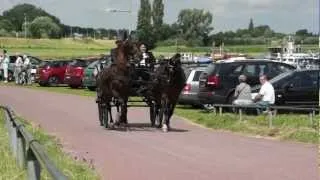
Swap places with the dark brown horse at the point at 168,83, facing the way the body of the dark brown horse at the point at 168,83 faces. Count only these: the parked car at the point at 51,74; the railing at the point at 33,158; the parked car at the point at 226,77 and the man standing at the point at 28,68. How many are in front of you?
1

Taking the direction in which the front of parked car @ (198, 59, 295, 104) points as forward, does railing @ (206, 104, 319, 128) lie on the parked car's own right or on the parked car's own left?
on the parked car's own right

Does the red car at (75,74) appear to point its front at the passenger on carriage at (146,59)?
no

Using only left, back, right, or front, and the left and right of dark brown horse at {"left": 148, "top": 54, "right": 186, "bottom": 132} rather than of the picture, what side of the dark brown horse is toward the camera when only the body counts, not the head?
front

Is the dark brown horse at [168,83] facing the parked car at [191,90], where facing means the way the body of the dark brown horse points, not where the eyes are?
no

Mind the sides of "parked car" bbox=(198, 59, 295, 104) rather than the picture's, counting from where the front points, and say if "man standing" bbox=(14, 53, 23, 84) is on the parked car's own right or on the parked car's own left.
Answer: on the parked car's own left

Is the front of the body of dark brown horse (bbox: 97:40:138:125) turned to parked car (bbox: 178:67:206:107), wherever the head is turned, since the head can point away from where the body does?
no

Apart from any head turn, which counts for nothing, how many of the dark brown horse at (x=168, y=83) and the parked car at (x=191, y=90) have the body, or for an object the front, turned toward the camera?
1
